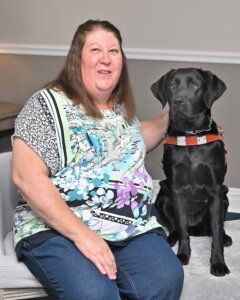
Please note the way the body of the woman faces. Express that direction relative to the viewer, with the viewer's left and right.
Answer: facing the viewer and to the right of the viewer

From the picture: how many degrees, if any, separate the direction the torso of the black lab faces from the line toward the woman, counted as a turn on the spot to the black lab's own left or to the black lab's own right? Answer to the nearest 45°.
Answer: approximately 45° to the black lab's own right

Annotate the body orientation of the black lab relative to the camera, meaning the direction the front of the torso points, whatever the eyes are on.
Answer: toward the camera

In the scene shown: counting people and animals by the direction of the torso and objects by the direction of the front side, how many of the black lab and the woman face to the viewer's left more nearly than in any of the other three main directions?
0

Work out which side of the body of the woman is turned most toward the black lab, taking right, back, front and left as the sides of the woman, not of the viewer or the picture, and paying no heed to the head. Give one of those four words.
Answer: left
